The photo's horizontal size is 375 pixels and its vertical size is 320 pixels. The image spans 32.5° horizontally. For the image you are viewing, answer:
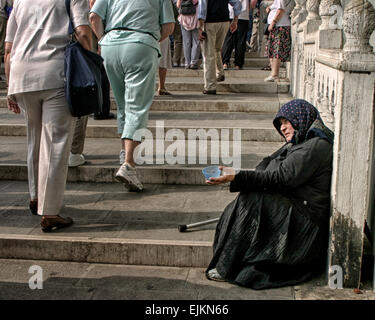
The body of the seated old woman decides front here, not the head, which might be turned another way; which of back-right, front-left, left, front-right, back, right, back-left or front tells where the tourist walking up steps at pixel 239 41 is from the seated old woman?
right

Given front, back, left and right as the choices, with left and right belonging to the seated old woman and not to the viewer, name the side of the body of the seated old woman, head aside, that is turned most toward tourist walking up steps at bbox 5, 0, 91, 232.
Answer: front

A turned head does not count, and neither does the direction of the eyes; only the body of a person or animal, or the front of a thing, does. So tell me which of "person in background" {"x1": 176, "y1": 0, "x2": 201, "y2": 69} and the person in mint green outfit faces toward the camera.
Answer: the person in background

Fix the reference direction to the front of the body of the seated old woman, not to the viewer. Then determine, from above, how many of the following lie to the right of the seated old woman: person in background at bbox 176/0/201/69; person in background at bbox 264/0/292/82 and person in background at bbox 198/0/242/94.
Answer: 3

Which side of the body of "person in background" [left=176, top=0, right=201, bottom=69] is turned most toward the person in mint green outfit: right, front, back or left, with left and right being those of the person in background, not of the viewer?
back

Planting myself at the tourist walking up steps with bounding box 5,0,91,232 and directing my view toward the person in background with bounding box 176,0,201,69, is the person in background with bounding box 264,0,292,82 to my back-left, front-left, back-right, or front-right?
front-right

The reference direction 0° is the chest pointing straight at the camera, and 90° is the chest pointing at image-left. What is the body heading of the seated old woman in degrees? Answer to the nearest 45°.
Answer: approximately 90°

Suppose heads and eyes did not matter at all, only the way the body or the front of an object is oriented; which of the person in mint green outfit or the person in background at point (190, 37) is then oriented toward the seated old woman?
the person in background

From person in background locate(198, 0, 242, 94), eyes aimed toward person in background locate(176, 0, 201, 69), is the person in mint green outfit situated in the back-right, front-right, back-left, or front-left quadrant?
back-left

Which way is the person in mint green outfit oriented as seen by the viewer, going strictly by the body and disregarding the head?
away from the camera

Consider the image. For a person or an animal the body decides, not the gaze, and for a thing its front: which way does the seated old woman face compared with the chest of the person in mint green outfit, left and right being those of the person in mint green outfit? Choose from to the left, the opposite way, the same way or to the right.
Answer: to the left

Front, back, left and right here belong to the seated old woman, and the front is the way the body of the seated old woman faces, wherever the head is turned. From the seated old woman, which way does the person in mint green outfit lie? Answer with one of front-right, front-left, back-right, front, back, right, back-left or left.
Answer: front-right
